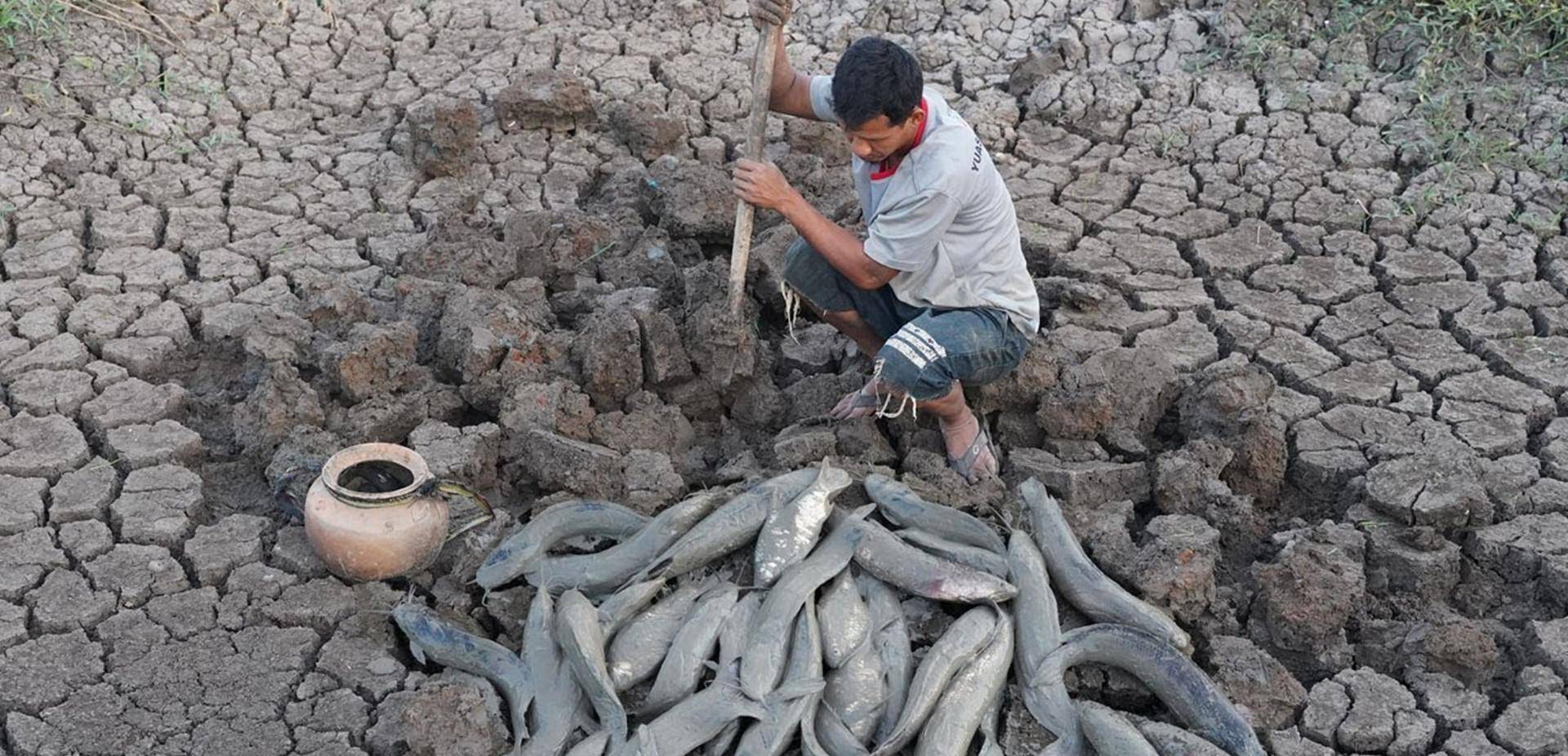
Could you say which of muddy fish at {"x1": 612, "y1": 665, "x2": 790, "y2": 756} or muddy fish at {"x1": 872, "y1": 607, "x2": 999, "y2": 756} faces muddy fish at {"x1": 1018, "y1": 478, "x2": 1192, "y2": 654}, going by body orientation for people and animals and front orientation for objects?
muddy fish at {"x1": 872, "y1": 607, "x2": 999, "y2": 756}

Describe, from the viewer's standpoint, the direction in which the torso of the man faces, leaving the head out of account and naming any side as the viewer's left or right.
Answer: facing the viewer and to the left of the viewer

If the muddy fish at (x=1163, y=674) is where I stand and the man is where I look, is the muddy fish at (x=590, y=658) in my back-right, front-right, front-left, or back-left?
front-left

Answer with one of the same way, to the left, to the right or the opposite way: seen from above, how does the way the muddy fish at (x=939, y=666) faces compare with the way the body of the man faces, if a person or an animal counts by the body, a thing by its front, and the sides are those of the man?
the opposite way

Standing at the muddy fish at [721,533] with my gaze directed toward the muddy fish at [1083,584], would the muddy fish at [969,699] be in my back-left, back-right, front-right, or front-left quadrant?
front-right

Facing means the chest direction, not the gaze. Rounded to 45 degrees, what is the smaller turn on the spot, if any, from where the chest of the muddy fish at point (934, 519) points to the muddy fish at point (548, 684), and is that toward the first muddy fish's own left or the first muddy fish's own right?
approximately 90° to the first muddy fish's own left

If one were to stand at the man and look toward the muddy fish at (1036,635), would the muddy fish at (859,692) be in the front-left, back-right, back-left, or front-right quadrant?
front-right

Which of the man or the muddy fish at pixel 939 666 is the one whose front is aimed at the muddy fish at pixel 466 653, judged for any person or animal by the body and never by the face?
the man

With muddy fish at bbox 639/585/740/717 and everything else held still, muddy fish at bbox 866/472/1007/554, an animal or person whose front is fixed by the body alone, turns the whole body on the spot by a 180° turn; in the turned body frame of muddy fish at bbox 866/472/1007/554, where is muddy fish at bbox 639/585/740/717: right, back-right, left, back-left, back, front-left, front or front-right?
right

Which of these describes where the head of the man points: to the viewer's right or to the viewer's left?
to the viewer's left
